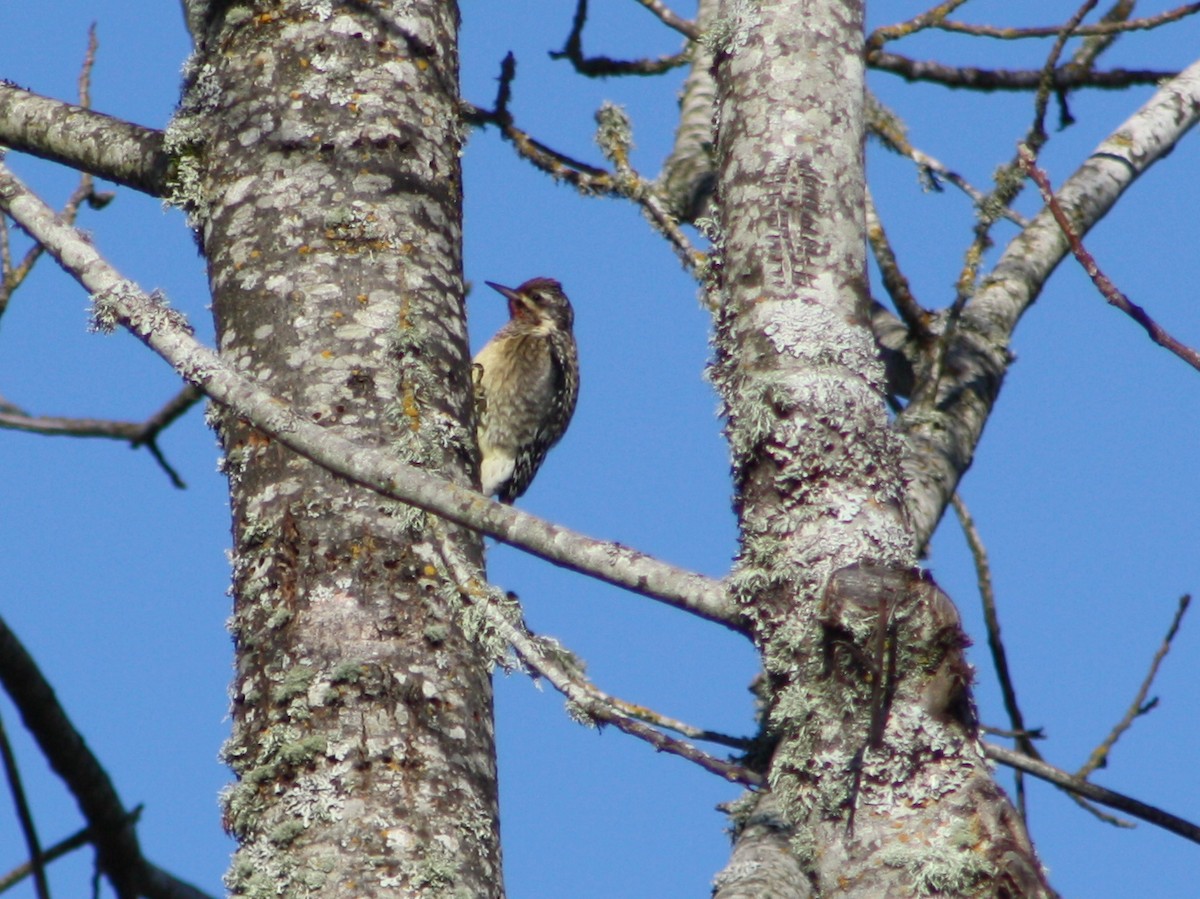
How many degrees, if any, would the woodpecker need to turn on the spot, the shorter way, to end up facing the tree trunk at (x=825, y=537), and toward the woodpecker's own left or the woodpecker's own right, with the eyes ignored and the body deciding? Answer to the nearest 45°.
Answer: approximately 90° to the woodpecker's own left

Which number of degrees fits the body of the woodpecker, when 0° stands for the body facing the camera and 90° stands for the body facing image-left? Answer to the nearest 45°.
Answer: approximately 90°
